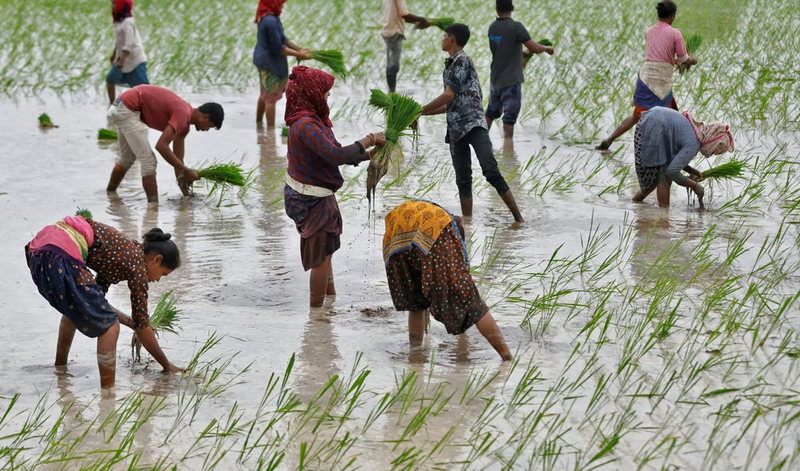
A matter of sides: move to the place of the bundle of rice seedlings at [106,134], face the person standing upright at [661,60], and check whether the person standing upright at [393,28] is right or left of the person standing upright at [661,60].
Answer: left

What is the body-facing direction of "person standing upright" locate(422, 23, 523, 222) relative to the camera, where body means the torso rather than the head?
to the viewer's left

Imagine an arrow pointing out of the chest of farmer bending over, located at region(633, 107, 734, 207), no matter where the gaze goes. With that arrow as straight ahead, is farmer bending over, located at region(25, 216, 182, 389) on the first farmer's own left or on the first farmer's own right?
on the first farmer's own right

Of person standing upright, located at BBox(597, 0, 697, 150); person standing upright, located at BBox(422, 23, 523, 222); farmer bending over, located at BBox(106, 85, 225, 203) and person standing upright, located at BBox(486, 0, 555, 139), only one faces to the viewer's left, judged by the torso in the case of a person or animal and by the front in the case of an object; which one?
person standing upright, located at BBox(422, 23, 523, 222)

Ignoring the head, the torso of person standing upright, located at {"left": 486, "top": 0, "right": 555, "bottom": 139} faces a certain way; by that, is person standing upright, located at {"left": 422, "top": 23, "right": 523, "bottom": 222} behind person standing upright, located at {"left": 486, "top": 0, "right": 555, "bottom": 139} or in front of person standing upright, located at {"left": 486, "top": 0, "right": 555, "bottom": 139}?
behind

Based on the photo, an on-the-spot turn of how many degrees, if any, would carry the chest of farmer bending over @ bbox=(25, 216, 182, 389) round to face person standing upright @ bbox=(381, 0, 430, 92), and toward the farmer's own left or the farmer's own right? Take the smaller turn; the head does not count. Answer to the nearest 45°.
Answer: approximately 45° to the farmer's own left

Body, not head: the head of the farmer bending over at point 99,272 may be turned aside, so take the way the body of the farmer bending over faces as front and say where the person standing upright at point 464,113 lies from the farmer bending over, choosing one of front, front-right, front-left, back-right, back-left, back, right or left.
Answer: front-left

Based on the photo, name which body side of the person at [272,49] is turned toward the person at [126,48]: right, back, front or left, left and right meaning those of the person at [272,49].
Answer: back

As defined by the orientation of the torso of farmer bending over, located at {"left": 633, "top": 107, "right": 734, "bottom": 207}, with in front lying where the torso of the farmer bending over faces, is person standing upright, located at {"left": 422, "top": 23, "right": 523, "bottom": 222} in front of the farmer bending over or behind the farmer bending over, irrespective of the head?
behind

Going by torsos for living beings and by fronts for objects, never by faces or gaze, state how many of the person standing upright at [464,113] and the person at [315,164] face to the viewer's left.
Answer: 1

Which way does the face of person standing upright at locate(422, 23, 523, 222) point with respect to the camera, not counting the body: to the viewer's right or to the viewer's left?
to the viewer's left

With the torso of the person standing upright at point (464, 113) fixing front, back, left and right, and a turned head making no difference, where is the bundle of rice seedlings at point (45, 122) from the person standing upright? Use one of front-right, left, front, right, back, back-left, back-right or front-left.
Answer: front-right

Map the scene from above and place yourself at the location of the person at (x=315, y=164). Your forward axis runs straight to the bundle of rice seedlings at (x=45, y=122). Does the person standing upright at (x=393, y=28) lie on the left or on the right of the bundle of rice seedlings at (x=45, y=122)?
right

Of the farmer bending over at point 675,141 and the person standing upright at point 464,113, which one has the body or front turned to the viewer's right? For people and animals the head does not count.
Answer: the farmer bending over

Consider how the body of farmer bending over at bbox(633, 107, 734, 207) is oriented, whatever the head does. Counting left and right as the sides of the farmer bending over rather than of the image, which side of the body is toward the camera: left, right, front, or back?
right

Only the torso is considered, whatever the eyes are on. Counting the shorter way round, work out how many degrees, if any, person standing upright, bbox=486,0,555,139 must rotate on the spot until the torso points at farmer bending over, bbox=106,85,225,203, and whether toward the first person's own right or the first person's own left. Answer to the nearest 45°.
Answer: approximately 180°
